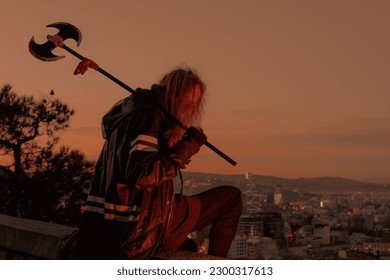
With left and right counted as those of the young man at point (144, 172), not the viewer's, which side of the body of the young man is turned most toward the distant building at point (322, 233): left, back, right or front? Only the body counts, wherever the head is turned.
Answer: left

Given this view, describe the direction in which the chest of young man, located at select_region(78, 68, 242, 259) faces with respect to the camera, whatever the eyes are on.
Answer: to the viewer's right

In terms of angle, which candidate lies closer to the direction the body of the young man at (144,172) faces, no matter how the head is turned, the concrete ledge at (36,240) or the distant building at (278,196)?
the distant building

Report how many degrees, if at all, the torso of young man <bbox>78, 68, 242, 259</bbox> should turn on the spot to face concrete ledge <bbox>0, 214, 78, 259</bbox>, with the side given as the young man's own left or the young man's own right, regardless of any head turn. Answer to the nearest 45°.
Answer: approximately 135° to the young man's own left

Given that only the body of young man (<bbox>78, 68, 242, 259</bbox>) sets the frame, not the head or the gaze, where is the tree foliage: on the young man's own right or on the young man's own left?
on the young man's own left

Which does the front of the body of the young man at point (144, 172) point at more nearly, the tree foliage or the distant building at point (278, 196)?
the distant building
